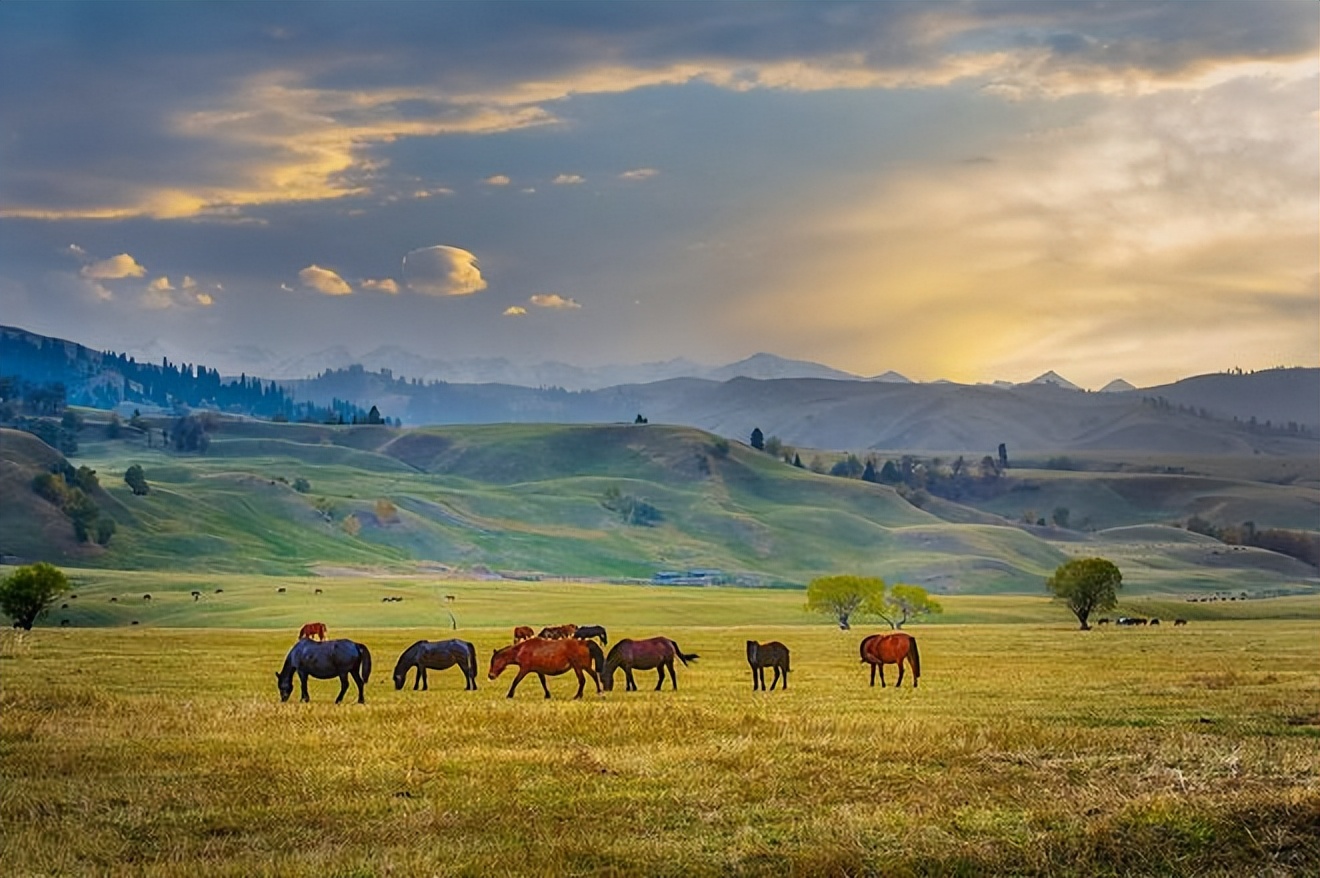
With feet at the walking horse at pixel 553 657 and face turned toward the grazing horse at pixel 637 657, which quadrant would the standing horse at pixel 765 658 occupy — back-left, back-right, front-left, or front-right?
front-right

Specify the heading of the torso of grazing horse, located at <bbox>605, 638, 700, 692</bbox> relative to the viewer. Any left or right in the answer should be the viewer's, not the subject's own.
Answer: facing to the left of the viewer

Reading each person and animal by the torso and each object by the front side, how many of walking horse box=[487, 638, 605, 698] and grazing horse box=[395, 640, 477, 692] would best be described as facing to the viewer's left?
2

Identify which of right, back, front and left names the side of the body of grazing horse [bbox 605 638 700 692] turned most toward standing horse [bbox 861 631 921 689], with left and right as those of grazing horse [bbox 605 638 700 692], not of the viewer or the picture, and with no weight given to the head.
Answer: back

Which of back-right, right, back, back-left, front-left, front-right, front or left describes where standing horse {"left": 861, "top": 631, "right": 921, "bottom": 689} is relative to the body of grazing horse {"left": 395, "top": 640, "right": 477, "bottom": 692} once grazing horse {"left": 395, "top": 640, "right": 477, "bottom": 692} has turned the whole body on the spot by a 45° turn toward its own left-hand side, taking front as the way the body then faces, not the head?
back-left

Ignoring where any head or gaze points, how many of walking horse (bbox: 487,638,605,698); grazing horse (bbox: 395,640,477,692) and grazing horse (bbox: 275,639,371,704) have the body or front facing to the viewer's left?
3

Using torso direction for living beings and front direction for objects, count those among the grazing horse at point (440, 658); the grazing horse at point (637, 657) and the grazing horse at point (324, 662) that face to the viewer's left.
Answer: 3

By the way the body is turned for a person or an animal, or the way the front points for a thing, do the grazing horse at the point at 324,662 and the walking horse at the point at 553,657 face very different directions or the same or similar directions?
same or similar directions

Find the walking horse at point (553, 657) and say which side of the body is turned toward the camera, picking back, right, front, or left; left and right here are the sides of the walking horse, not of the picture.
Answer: left

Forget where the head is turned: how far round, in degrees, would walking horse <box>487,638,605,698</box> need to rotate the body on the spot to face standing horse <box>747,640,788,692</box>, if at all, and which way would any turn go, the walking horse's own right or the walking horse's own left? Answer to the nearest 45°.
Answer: approximately 135° to the walking horse's own right

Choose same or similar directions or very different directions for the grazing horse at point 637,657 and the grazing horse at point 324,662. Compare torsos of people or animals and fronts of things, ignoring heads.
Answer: same or similar directions

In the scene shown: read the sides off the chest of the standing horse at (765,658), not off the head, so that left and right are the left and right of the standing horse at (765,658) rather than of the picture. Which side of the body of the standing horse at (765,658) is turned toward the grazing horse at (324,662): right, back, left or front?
front

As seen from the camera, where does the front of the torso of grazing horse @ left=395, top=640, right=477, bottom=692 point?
to the viewer's left

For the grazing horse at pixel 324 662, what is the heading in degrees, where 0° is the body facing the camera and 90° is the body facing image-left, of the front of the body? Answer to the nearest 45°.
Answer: approximately 90°
